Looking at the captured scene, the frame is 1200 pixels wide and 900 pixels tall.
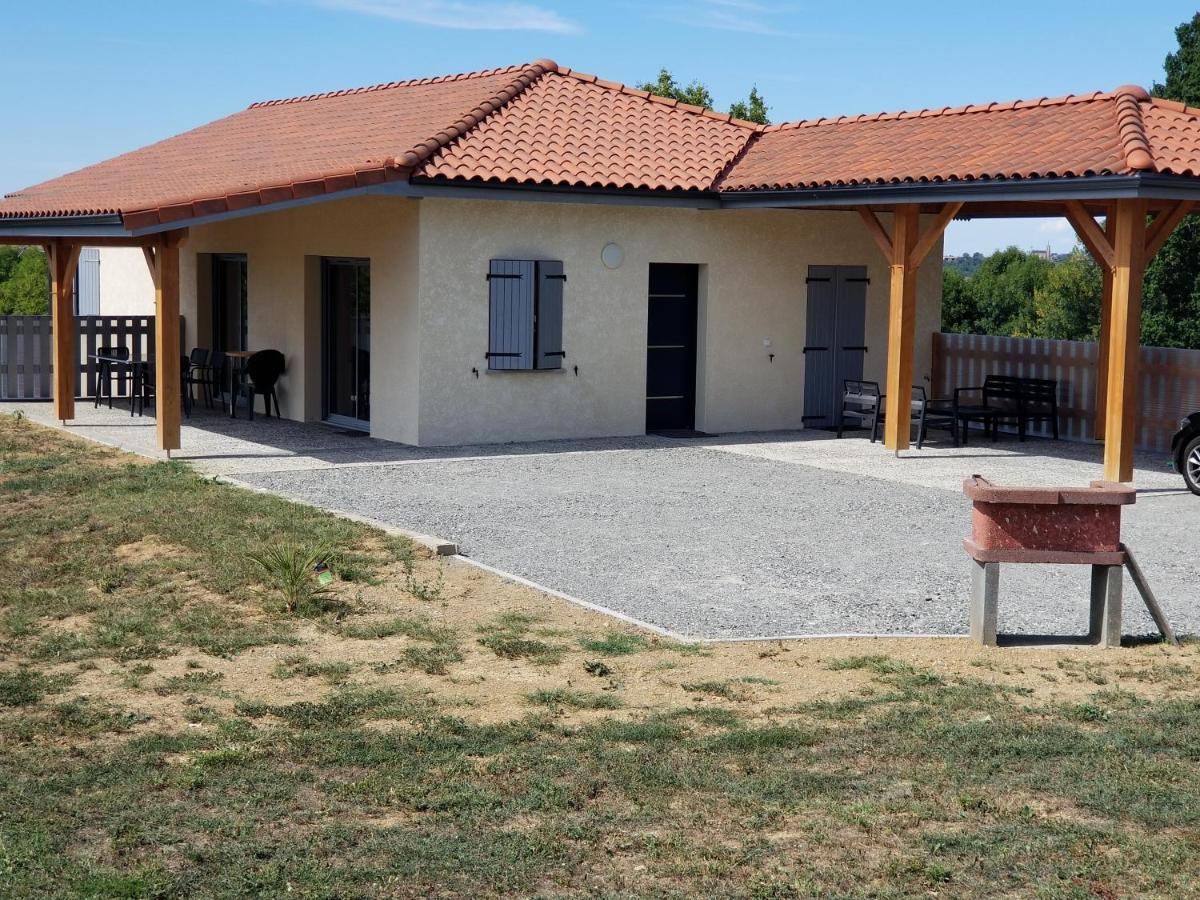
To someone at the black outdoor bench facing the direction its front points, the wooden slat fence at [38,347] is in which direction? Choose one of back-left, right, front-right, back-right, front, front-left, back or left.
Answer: front-right

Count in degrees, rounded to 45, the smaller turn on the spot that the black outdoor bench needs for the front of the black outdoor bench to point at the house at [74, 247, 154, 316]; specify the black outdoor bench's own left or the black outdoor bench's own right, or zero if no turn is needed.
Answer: approximately 45° to the black outdoor bench's own right

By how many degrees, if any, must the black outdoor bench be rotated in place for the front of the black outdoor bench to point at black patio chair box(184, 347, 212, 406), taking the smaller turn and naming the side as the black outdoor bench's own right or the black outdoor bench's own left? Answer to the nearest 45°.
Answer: approximately 45° to the black outdoor bench's own right

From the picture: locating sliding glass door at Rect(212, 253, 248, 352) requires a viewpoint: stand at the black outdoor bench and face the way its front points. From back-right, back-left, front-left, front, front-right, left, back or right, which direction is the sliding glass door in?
front-right

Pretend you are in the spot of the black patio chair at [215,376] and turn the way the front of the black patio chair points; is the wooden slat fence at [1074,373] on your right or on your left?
on your left

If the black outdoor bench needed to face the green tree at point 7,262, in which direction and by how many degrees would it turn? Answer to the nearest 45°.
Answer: approximately 90° to its right

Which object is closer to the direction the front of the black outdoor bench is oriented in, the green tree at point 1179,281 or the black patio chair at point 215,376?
the black patio chair

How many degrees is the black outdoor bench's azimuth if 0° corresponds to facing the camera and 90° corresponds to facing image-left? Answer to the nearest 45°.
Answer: approximately 45°
